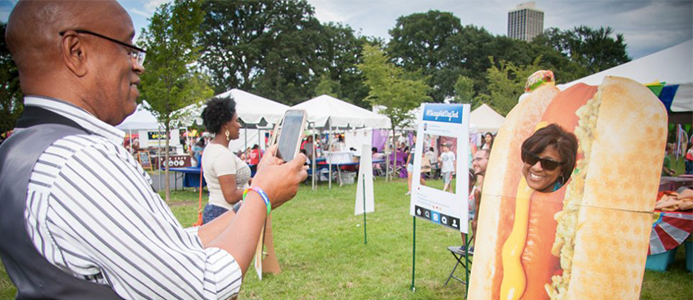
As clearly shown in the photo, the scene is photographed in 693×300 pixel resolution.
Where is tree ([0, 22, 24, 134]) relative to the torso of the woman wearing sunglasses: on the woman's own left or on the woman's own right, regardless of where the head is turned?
on the woman's own right

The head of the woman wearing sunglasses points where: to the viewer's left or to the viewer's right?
to the viewer's left

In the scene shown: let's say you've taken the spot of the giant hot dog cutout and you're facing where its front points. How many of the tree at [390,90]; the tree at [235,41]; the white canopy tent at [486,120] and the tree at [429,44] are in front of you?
0

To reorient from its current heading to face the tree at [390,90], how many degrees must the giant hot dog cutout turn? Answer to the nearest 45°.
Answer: approximately 135° to its right

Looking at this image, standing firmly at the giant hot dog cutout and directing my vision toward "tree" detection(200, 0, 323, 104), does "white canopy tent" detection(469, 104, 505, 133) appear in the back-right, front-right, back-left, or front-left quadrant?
front-right

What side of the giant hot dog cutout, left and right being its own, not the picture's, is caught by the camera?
front

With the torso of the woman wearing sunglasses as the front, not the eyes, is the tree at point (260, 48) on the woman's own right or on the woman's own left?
on the woman's own right

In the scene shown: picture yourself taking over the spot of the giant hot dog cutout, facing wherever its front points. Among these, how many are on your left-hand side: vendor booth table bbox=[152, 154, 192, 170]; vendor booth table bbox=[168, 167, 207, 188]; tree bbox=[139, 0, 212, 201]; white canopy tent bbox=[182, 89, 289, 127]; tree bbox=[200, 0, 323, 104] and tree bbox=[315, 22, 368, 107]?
0

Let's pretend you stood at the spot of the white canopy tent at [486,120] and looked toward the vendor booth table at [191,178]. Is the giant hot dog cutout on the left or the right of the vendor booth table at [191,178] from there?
left

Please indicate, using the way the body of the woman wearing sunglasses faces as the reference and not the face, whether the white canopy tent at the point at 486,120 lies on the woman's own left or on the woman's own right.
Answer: on the woman's own right

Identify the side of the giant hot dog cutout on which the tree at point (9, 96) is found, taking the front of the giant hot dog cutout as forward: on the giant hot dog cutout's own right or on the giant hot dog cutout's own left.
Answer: on the giant hot dog cutout's own right

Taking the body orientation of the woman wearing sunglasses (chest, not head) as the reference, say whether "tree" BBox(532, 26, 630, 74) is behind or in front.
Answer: behind

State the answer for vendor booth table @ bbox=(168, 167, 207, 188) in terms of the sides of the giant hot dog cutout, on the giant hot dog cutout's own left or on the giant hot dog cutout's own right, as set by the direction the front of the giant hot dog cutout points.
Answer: on the giant hot dog cutout's own right

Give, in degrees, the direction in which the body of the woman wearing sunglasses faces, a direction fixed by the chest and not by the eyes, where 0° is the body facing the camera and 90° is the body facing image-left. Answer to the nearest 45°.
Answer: approximately 45°

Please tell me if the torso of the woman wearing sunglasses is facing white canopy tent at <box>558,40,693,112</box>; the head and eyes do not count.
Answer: no

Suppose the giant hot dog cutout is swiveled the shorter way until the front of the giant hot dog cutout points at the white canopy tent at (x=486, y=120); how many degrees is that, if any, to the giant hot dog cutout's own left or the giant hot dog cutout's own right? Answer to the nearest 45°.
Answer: approximately 180°

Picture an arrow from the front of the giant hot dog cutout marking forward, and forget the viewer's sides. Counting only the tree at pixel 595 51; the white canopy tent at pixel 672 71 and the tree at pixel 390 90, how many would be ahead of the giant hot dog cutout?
0

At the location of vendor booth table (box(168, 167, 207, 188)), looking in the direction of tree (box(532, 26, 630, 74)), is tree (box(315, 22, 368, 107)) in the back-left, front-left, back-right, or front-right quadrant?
front-left
